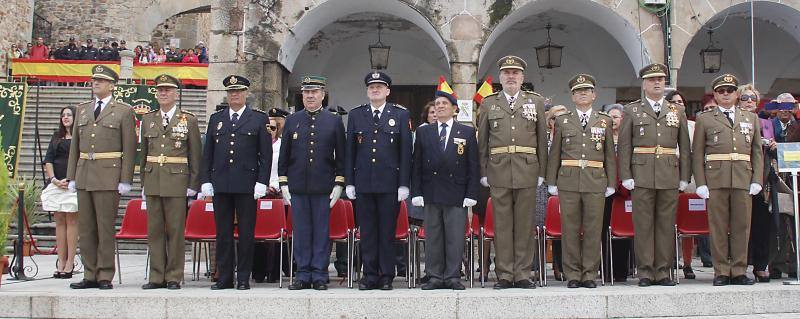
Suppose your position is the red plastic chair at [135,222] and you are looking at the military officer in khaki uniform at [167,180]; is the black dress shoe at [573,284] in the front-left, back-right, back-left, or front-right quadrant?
front-left

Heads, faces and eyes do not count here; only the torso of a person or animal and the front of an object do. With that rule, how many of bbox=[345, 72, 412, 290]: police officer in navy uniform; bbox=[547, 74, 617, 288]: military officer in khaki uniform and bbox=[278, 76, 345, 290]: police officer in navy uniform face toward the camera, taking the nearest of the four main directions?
3

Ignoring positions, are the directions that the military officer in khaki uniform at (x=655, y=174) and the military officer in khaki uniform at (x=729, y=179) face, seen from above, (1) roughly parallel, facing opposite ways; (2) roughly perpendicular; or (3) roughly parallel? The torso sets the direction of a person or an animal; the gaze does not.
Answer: roughly parallel

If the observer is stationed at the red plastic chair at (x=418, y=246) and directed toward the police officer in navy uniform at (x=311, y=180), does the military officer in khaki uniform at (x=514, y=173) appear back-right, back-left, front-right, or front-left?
back-left

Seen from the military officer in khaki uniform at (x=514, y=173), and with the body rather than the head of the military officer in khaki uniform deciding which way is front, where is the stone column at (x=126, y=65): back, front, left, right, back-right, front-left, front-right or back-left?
back-right

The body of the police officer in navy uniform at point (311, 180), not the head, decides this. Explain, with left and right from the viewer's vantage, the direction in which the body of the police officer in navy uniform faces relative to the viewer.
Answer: facing the viewer

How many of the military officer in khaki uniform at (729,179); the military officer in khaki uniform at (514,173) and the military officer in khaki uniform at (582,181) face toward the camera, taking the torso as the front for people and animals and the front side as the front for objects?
3

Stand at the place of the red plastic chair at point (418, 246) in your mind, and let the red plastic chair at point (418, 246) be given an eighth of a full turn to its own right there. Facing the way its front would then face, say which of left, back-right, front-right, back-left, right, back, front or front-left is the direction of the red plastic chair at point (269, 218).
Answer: front-right

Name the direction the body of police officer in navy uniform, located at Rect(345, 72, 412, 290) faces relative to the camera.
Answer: toward the camera

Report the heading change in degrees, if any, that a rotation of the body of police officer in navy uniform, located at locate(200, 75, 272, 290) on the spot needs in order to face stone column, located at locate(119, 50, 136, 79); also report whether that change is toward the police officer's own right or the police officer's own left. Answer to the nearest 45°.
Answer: approximately 180°

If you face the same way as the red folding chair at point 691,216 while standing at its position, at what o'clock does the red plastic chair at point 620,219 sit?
the red plastic chair at point 620,219 is roughly at 2 o'clock from the red folding chair at point 691,216.

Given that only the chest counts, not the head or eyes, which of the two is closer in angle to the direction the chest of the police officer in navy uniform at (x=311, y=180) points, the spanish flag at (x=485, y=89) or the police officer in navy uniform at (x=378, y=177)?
the police officer in navy uniform

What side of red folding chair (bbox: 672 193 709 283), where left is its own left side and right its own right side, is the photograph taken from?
front

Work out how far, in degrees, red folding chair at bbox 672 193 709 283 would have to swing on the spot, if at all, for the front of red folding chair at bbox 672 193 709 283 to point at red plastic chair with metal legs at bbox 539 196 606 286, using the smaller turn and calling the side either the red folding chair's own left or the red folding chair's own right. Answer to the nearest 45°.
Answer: approximately 45° to the red folding chair's own right

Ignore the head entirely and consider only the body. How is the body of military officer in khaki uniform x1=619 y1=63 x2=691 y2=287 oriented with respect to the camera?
toward the camera
